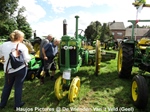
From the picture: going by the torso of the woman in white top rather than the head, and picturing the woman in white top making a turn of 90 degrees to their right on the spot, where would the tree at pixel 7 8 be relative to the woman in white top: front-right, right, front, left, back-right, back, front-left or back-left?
back-left

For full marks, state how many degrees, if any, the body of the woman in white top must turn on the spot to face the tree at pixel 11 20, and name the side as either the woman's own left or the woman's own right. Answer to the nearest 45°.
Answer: approximately 45° to the woman's own left

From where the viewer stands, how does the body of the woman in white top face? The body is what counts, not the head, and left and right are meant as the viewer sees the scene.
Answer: facing away from the viewer and to the right of the viewer

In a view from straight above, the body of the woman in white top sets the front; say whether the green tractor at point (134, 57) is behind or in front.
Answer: in front
